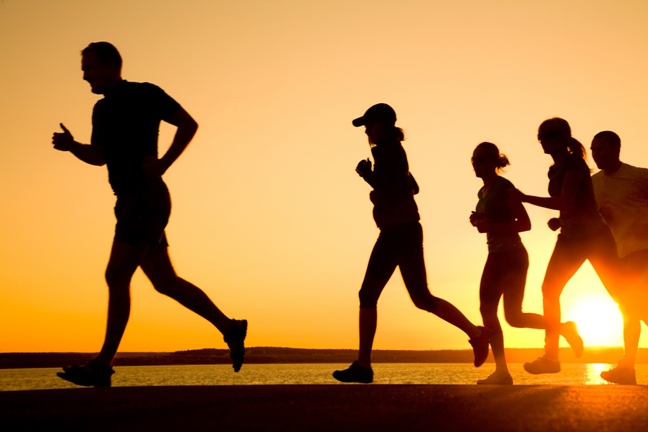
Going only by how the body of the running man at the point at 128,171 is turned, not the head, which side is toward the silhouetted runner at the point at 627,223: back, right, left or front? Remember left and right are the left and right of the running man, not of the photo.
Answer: back

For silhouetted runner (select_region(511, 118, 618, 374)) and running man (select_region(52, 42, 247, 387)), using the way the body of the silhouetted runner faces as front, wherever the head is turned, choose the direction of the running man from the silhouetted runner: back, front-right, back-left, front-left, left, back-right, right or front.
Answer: front-left

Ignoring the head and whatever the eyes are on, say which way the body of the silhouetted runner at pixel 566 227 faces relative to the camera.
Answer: to the viewer's left

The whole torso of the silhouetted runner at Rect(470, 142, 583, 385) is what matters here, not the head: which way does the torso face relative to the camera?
to the viewer's left

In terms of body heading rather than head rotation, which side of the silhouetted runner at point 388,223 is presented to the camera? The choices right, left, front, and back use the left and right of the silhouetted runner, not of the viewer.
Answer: left

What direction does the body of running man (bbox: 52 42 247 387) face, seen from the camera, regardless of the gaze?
to the viewer's left

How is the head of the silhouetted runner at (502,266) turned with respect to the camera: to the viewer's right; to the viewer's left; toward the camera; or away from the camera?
to the viewer's left

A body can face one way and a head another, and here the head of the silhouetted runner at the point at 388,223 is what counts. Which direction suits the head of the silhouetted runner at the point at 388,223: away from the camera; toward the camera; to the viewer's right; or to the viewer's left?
to the viewer's left

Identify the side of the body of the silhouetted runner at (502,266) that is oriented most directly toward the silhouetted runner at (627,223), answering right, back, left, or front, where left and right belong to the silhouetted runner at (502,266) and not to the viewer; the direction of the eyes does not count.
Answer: back

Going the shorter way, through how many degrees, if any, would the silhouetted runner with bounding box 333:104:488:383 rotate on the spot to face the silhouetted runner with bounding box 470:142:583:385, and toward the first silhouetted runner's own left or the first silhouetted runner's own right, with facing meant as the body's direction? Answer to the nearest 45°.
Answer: approximately 135° to the first silhouetted runner's own right

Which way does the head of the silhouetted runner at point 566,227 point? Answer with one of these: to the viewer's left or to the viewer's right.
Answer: to the viewer's left
